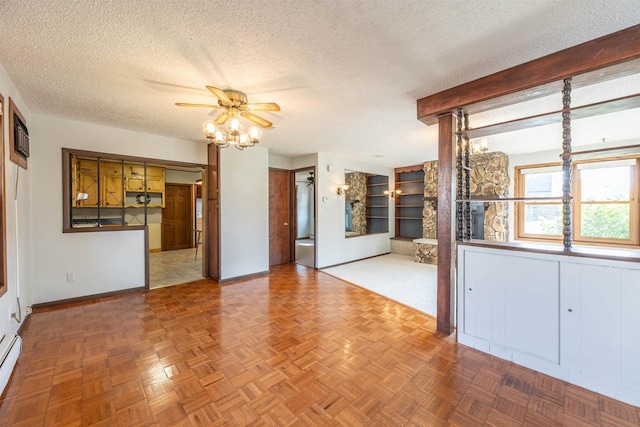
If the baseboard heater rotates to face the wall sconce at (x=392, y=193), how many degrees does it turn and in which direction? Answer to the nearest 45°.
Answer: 0° — it already faces it

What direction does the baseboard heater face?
to the viewer's right

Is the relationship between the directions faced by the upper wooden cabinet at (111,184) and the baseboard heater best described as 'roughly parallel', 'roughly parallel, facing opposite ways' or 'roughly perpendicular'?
roughly perpendicular

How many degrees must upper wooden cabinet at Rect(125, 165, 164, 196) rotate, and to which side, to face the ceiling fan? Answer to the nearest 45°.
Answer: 0° — it already faces it

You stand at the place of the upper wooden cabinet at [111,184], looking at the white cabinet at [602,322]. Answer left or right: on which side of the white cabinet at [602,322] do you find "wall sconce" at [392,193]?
left

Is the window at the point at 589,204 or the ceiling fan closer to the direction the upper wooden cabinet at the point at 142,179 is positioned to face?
the ceiling fan

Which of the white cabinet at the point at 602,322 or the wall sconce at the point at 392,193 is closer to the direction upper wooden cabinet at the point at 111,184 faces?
the white cabinet

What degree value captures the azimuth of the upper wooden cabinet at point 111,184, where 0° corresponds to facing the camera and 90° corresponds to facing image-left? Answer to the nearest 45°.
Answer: approximately 0°

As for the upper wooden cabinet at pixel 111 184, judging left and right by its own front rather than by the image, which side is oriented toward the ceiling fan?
front

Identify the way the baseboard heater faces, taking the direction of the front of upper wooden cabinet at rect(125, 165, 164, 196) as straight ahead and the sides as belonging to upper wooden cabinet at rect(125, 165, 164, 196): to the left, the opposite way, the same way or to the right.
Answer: to the left

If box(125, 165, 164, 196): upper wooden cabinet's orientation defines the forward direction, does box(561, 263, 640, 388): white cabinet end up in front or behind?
in front

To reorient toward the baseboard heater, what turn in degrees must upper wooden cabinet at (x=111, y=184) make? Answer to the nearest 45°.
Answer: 0° — it already faces it

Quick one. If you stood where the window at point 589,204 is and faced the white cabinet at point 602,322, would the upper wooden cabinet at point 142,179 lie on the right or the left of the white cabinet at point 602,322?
right

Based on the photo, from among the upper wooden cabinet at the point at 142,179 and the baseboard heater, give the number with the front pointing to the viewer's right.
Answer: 1
